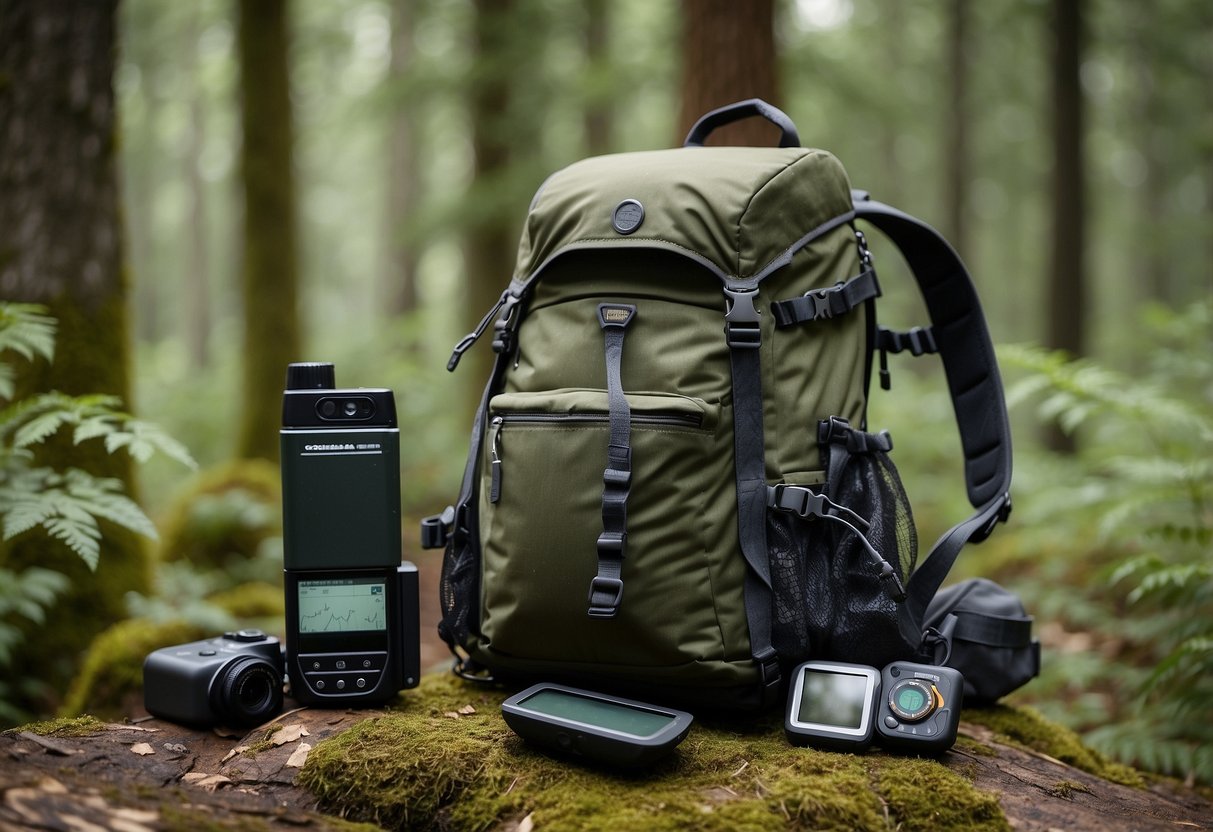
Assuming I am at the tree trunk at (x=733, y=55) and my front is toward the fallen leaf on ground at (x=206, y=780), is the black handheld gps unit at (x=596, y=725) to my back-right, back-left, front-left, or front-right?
front-left

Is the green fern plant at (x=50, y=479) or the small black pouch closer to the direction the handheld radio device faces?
the small black pouch

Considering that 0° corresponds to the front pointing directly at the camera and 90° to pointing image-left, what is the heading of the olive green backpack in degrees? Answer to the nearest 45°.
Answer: approximately 45°

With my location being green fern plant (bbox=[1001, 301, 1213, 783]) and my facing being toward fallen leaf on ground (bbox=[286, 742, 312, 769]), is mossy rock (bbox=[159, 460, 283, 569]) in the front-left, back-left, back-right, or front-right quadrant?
front-right

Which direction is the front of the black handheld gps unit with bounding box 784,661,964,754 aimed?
toward the camera

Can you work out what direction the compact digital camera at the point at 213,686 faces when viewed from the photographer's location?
facing the viewer and to the right of the viewer

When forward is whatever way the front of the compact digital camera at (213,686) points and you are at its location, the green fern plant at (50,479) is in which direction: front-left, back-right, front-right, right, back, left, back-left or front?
back

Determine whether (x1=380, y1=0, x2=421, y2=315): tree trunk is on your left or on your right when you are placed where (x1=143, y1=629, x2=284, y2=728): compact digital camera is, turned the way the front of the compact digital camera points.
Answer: on your left

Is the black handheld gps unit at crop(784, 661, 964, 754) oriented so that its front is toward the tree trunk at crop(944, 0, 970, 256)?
no

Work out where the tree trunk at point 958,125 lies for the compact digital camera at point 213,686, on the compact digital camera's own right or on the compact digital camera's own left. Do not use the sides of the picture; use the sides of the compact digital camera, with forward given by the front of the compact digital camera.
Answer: on the compact digital camera's own left

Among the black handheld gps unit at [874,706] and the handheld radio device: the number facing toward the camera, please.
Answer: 2

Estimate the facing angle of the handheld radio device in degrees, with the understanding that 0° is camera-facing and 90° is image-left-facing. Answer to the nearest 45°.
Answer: approximately 0°

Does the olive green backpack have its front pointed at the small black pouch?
no

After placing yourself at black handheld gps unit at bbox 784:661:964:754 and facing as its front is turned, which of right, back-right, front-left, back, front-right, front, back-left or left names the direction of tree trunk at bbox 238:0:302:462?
back-right

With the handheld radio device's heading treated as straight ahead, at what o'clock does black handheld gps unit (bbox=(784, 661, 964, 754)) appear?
The black handheld gps unit is roughly at 10 o'clock from the handheld radio device.
